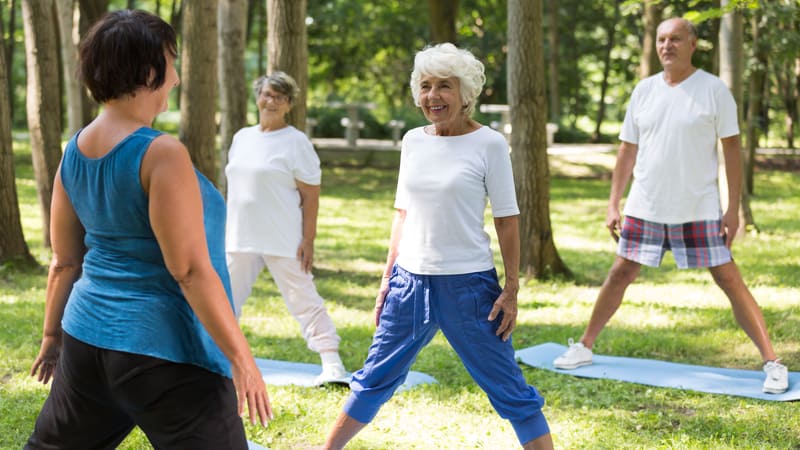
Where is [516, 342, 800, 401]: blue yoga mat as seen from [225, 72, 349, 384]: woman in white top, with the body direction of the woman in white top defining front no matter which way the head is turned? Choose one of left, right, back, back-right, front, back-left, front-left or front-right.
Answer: back-left

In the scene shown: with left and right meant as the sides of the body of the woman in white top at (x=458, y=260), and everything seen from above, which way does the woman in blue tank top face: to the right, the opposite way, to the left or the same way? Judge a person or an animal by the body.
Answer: the opposite way

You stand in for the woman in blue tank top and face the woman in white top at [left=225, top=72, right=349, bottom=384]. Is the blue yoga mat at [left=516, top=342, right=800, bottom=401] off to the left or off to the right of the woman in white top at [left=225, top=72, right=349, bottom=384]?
right

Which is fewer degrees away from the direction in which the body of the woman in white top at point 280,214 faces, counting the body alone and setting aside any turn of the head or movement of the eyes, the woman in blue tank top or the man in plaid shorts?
the woman in blue tank top

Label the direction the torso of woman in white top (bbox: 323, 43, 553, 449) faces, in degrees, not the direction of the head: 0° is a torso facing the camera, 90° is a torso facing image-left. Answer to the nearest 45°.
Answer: approximately 45°

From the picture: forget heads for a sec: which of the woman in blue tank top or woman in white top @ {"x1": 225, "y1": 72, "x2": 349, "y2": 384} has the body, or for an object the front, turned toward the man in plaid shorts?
the woman in blue tank top

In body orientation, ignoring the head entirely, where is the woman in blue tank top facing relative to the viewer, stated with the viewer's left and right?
facing away from the viewer and to the right of the viewer

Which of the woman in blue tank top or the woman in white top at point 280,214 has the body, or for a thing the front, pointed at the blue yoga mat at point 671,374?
the woman in blue tank top

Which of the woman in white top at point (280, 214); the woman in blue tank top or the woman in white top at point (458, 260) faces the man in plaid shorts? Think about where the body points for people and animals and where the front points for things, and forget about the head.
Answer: the woman in blue tank top

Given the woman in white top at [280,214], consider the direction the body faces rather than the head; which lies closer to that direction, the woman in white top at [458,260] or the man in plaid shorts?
the woman in white top

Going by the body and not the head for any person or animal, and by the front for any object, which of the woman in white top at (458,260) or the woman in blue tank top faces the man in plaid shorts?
the woman in blue tank top

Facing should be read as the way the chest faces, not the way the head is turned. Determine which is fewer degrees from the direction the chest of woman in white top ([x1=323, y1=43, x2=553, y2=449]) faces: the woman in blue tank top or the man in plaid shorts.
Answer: the woman in blue tank top

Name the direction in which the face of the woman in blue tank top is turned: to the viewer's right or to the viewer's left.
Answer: to the viewer's right

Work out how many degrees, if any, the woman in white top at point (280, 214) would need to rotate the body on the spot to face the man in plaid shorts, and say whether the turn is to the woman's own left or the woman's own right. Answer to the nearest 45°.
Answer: approximately 135° to the woman's own left
